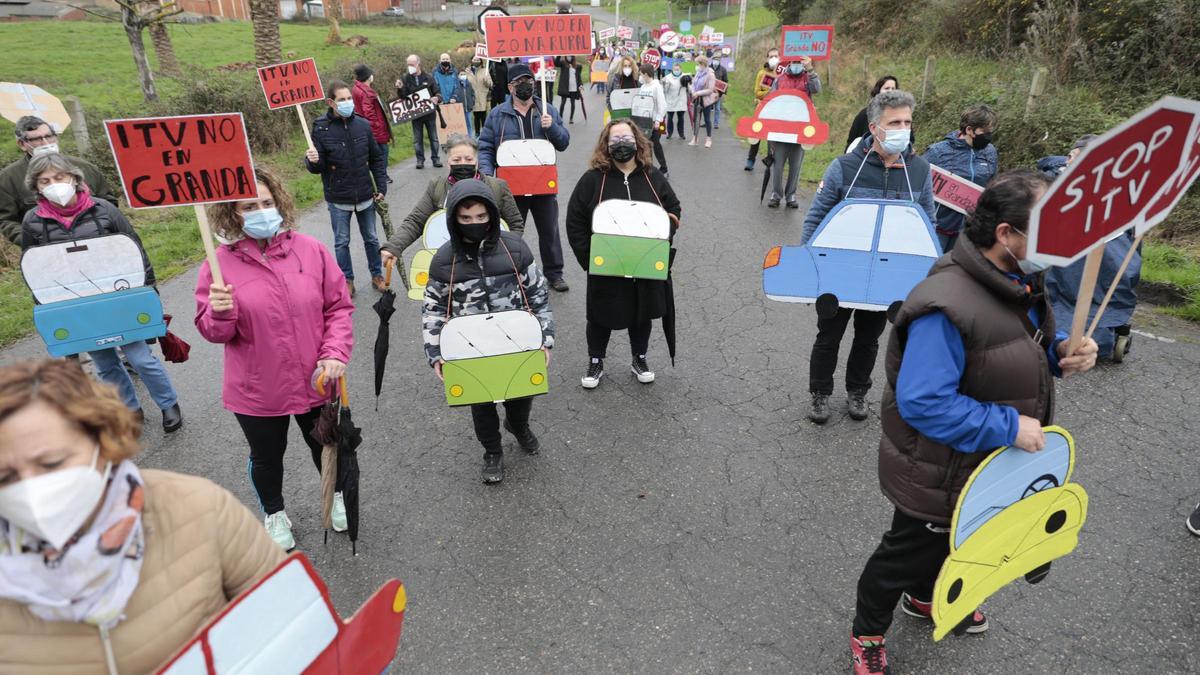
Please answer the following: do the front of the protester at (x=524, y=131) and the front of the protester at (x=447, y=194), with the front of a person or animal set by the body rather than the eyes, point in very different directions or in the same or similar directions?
same or similar directions

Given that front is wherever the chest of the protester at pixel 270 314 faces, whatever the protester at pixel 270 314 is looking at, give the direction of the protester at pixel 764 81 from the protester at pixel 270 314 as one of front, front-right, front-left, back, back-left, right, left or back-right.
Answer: back-left

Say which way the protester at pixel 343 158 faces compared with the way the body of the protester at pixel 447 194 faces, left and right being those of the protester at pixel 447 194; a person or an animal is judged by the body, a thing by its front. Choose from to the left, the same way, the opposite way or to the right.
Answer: the same way

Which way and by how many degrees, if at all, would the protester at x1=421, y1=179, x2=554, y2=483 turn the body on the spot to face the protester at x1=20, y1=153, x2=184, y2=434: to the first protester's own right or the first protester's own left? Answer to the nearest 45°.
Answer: approximately 90° to the first protester's own right

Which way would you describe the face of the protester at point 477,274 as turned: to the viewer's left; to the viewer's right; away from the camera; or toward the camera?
toward the camera

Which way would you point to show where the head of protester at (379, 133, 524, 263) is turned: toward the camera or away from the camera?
toward the camera

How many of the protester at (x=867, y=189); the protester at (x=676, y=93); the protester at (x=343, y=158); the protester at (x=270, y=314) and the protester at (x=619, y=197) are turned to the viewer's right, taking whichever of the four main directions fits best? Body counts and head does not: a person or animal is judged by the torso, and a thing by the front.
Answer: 0

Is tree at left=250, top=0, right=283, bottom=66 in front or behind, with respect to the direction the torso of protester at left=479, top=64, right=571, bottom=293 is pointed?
behind

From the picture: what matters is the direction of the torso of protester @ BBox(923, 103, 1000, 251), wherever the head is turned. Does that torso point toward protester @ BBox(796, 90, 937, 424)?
no

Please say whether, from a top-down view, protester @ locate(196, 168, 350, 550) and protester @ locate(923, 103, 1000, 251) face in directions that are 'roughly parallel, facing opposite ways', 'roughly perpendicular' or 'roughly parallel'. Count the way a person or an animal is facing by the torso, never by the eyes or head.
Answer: roughly parallel

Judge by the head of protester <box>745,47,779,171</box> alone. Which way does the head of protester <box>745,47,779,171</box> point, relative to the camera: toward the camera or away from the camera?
toward the camera

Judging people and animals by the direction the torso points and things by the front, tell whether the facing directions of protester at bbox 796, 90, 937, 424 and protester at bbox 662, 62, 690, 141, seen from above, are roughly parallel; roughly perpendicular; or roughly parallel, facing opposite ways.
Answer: roughly parallel

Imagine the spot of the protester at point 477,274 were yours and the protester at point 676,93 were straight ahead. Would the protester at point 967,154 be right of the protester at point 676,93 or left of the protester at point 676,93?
right

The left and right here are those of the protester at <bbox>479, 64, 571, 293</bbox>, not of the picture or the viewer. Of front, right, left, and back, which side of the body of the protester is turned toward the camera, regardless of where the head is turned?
front

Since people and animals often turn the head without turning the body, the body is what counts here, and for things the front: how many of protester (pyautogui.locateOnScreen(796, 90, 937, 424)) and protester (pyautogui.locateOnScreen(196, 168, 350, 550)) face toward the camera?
2

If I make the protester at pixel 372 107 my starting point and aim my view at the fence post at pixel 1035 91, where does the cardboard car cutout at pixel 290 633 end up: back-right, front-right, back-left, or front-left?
front-right

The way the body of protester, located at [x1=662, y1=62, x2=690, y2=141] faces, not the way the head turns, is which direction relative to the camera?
toward the camera

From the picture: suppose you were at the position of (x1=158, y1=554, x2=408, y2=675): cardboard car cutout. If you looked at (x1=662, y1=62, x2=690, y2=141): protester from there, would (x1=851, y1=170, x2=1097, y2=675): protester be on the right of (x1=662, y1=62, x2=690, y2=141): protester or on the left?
right

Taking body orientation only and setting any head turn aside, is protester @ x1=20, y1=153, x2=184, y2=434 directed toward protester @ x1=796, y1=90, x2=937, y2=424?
no

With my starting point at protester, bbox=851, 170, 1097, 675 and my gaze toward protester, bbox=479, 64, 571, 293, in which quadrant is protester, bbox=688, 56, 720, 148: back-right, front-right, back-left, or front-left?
front-right
